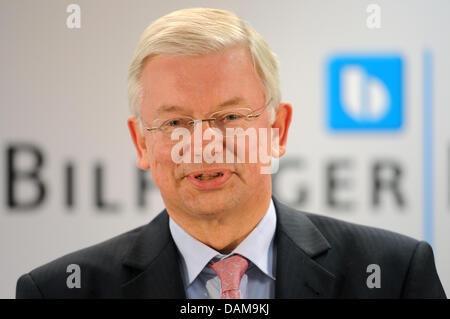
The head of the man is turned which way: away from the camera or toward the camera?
toward the camera

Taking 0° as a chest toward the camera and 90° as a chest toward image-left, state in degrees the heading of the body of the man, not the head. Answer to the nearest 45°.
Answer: approximately 0°
